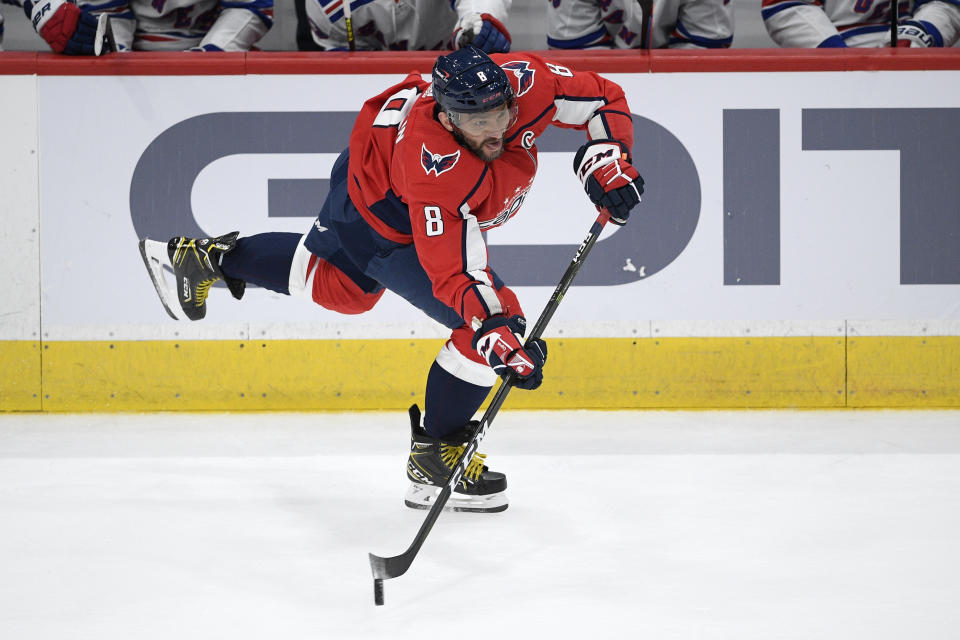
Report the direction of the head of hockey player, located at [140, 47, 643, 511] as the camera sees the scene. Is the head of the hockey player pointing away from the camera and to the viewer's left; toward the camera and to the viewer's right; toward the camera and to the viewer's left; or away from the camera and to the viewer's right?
toward the camera and to the viewer's right

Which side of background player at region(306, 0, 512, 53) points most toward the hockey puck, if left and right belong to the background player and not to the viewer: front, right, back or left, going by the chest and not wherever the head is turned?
front

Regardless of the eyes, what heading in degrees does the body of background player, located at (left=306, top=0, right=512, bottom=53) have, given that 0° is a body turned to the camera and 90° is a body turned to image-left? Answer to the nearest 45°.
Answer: approximately 0°

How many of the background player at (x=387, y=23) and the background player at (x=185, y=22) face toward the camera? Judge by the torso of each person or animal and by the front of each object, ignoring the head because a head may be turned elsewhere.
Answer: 2

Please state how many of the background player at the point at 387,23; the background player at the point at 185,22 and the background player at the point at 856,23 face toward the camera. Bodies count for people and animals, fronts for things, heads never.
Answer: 3

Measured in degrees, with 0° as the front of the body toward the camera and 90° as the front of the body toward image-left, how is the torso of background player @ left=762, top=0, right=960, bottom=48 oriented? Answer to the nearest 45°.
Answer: approximately 0°

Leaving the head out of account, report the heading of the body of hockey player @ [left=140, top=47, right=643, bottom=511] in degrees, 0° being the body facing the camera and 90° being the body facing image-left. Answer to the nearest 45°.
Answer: approximately 315°
